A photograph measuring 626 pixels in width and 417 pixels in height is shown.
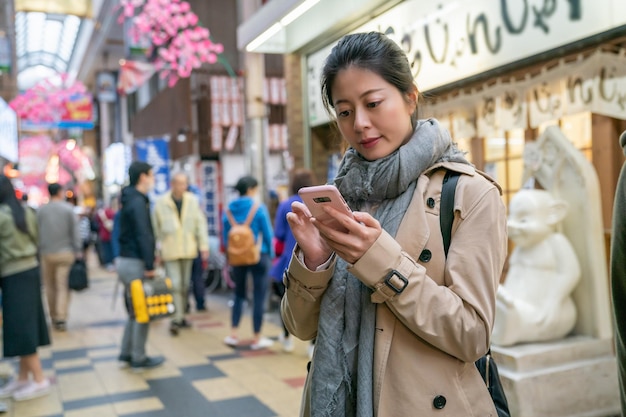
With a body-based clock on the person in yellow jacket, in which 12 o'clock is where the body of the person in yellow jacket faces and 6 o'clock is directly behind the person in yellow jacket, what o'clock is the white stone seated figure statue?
The white stone seated figure statue is roughly at 11 o'clock from the person in yellow jacket.

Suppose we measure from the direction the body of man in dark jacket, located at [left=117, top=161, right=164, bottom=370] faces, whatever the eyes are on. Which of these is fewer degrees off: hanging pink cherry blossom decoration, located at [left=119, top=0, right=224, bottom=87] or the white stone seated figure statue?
the white stone seated figure statue

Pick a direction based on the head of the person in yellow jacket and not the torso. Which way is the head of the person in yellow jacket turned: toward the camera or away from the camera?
toward the camera

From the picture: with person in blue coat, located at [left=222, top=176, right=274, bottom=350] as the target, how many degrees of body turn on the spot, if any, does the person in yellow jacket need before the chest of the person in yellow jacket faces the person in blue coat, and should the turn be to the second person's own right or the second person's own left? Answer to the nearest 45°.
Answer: approximately 45° to the second person's own left

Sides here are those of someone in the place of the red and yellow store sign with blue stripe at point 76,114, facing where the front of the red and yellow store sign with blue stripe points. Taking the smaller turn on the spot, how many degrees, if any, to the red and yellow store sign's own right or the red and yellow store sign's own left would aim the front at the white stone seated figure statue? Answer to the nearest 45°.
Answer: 0° — it already faces it

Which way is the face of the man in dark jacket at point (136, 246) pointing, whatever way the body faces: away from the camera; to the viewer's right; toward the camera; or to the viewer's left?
to the viewer's right

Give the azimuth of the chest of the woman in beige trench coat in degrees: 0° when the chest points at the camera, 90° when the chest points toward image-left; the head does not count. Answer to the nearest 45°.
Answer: approximately 45°

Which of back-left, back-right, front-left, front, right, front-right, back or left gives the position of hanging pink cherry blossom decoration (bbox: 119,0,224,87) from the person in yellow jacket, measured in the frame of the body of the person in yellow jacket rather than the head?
back

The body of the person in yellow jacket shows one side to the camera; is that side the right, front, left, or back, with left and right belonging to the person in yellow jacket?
front

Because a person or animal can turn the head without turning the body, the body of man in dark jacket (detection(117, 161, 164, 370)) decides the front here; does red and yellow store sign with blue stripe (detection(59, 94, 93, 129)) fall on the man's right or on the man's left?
on the man's left

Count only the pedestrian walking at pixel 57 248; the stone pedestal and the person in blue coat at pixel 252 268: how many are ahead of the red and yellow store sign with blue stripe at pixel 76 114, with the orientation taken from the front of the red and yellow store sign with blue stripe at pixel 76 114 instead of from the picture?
3

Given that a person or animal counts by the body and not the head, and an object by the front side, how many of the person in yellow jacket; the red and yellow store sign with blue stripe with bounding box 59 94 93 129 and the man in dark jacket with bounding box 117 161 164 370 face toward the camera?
2

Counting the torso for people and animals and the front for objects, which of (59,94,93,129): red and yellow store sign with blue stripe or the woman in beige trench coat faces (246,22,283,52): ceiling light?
the red and yellow store sign with blue stripe
